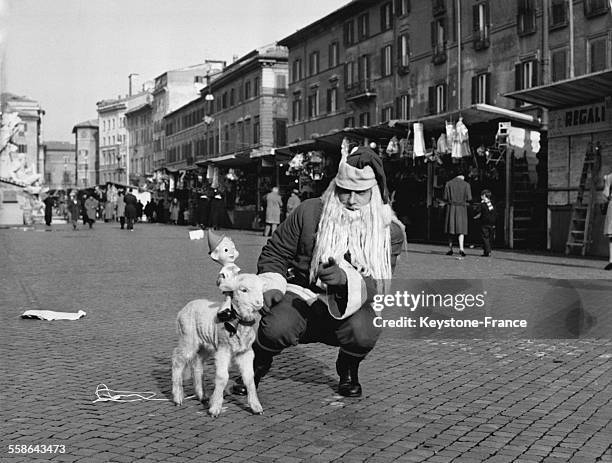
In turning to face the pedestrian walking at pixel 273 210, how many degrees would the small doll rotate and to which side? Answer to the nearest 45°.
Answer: approximately 135° to its left

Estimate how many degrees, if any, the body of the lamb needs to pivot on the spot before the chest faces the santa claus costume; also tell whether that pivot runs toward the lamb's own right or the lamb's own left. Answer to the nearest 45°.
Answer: approximately 45° to the lamb's own left

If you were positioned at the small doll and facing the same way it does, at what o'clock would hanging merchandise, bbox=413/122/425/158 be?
The hanging merchandise is roughly at 8 o'clock from the small doll.

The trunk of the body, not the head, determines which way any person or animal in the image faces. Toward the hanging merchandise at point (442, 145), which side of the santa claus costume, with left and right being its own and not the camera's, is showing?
back

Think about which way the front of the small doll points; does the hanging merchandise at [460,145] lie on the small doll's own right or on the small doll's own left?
on the small doll's own left

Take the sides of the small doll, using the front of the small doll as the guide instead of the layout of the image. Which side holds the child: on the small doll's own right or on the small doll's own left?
on the small doll's own left
